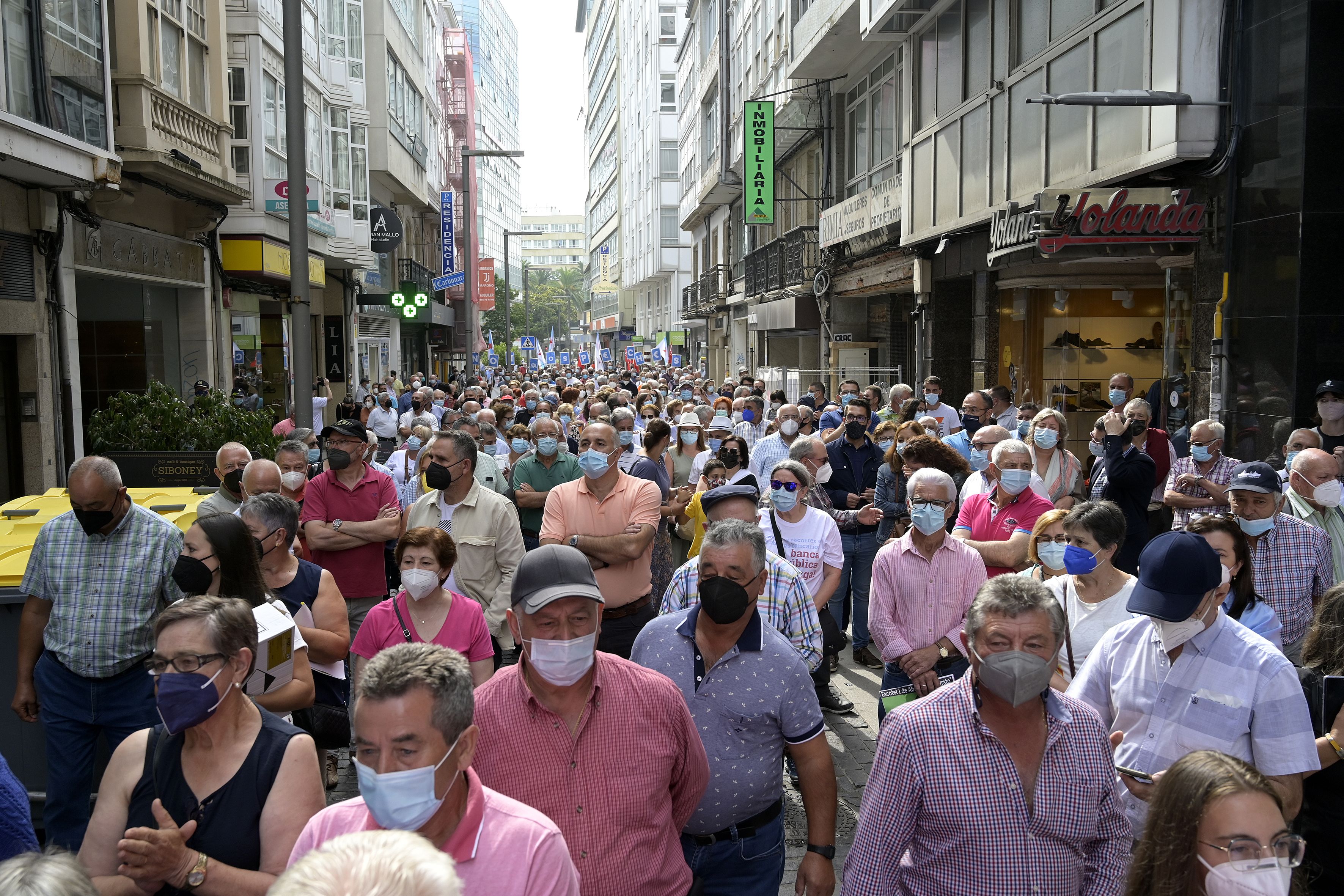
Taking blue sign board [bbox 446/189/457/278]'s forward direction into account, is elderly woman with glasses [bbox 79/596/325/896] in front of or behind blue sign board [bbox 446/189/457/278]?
in front

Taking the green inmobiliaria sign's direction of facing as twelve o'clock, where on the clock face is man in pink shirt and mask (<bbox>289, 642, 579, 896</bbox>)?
The man in pink shirt and mask is roughly at 12 o'clock from the green inmobiliaria sign.

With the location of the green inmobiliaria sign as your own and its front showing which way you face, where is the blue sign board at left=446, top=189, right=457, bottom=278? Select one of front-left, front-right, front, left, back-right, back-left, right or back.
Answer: back-right

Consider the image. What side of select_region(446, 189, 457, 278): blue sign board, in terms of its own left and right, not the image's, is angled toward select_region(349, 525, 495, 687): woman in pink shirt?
front

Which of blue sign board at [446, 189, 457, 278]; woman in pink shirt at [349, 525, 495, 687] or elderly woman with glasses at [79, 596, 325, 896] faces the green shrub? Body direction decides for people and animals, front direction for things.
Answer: the blue sign board

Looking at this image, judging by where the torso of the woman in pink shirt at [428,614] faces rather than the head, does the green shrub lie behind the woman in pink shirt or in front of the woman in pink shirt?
behind

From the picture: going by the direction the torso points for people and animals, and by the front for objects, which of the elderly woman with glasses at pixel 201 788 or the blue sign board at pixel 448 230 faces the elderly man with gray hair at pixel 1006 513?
the blue sign board

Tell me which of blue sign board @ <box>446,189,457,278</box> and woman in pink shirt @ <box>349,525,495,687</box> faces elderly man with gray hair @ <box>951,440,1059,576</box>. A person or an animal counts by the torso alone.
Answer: the blue sign board

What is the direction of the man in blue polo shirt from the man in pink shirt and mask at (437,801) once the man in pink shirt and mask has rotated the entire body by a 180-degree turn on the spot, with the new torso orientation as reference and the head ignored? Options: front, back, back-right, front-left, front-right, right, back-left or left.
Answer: front

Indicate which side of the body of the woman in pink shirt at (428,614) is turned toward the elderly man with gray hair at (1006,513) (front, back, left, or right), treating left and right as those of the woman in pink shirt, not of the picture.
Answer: left

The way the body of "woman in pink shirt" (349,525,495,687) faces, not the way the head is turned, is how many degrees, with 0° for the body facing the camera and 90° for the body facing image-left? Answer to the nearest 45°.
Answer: approximately 0°
